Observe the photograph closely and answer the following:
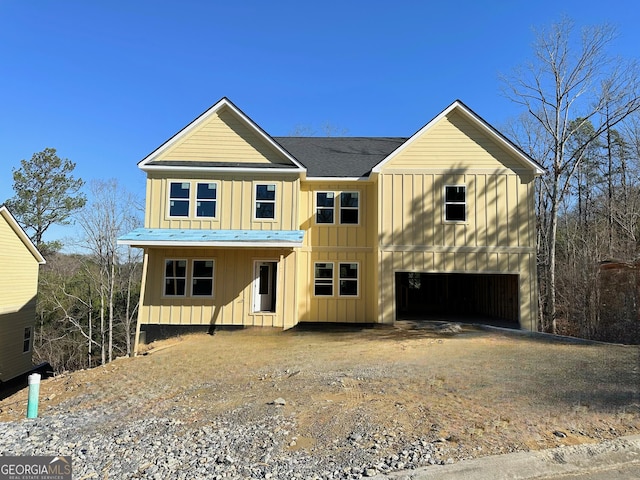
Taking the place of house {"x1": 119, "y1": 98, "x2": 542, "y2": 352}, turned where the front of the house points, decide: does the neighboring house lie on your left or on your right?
on your right

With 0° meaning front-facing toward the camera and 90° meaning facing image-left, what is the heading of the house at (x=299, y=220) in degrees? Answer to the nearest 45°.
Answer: approximately 0°

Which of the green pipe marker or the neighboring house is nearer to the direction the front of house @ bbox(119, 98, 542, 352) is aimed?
the green pipe marker

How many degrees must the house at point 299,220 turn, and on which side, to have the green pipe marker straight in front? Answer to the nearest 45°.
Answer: approximately 45° to its right
